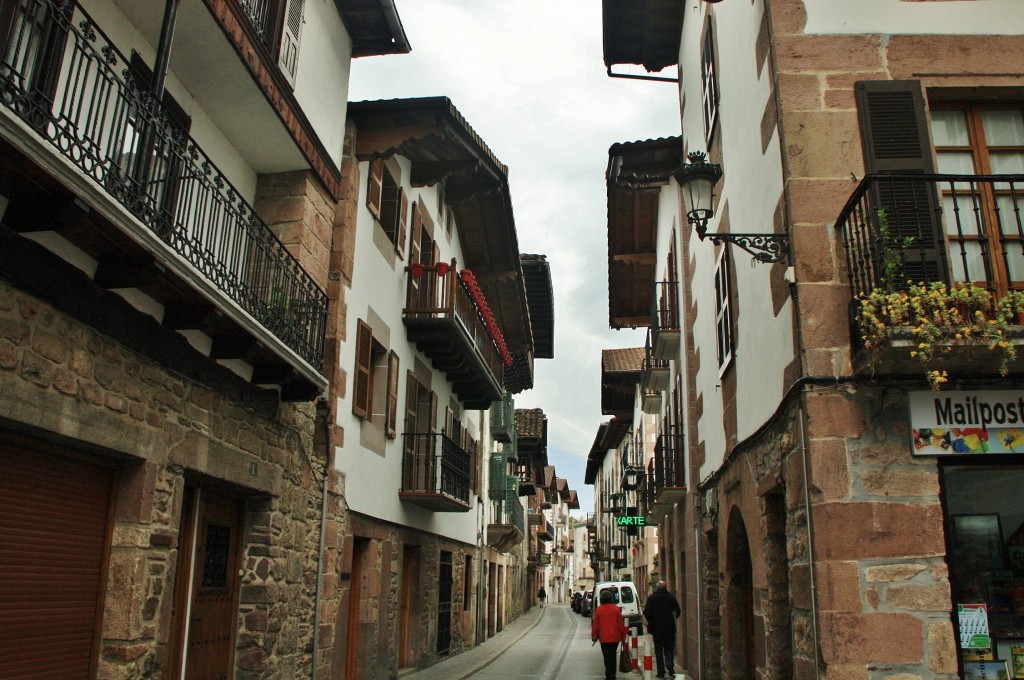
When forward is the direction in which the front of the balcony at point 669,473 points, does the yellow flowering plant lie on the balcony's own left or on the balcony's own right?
on the balcony's own left

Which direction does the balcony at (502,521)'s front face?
to the viewer's right

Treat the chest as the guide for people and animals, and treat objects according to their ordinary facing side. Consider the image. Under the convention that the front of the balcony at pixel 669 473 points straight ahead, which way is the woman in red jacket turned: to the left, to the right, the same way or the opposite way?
to the right

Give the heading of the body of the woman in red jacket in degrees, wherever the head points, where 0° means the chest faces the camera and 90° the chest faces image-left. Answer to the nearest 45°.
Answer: approximately 180°

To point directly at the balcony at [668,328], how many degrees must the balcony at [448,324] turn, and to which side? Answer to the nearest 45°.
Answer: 0° — it already faces it

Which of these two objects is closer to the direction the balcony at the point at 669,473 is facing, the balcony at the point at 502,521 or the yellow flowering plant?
the balcony

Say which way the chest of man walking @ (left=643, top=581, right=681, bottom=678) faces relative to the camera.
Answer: away from the camera

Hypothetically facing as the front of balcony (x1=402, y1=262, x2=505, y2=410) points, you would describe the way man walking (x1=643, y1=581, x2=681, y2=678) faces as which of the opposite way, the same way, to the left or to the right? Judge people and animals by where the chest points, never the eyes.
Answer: to the left

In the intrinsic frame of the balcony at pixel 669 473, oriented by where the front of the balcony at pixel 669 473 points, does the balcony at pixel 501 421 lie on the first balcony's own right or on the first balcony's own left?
on the first balcony's own right

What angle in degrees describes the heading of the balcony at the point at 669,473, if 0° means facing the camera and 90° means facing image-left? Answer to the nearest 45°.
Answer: approximately 90°

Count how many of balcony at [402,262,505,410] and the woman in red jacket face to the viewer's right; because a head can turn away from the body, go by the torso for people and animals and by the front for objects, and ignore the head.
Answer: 1
